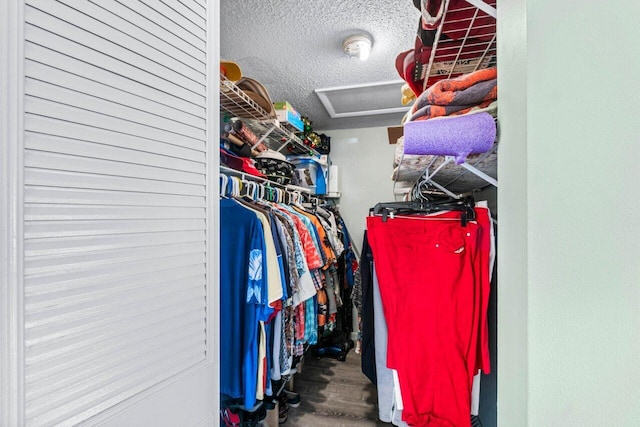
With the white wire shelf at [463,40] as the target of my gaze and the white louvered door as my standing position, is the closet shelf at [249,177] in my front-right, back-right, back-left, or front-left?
front-left

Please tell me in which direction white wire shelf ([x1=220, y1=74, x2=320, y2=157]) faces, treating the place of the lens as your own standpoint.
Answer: facing to the right of the viewer

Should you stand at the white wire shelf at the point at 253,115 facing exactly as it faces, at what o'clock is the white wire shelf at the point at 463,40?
the white wire shelf at the point at 463,40 is roughly at 2 o'clock from the white wire shelf at the point at 253,115.

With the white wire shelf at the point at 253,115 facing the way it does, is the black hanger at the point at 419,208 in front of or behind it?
in front

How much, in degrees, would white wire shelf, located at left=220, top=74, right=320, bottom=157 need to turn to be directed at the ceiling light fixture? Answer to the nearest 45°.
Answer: approximately 45° to its right

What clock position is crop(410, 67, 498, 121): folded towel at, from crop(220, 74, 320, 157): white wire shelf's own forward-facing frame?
The folded towel is roughly at 2 o'clock from the white wire shelf.

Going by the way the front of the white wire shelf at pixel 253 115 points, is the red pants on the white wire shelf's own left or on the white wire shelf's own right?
on the white wire shelf's own right
